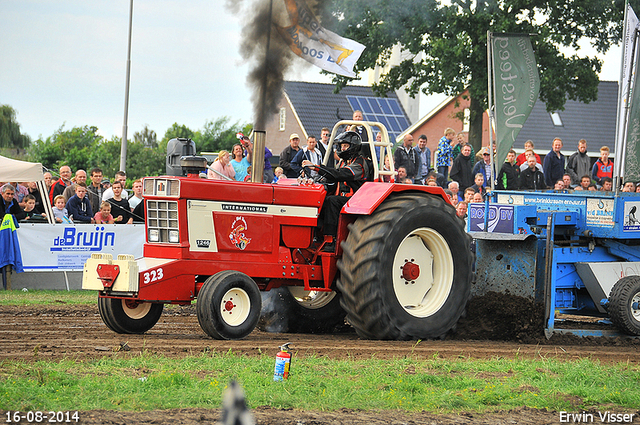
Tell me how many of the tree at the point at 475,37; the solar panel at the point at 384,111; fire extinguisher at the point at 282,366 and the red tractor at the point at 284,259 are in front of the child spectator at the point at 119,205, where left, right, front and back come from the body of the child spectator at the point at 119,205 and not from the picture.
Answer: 2

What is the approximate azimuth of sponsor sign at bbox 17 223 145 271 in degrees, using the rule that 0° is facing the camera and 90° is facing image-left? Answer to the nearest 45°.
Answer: approximately 0°

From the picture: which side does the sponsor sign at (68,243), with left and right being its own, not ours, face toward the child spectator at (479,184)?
left

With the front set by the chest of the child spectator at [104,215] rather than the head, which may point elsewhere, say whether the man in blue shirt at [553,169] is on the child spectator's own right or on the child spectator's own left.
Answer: on the child spectator's own left

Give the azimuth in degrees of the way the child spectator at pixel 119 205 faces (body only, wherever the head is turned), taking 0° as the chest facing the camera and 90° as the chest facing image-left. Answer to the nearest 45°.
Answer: approximately 0°

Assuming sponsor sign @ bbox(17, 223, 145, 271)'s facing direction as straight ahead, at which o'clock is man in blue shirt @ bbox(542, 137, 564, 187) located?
The man in blue shirt is roughly at 9 o'clock from the sponsor sign.

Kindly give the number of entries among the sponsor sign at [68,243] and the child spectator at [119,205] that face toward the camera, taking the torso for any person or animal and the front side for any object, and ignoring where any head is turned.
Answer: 2

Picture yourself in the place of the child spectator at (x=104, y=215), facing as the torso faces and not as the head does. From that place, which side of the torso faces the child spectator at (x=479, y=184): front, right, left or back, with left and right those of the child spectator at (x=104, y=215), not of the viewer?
left

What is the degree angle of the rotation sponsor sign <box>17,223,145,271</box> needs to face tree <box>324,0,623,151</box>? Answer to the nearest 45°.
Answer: approximately 135° to its left

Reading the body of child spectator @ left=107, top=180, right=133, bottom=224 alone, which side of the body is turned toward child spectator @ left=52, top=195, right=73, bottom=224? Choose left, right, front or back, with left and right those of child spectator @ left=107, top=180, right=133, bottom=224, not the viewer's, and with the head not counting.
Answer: right
